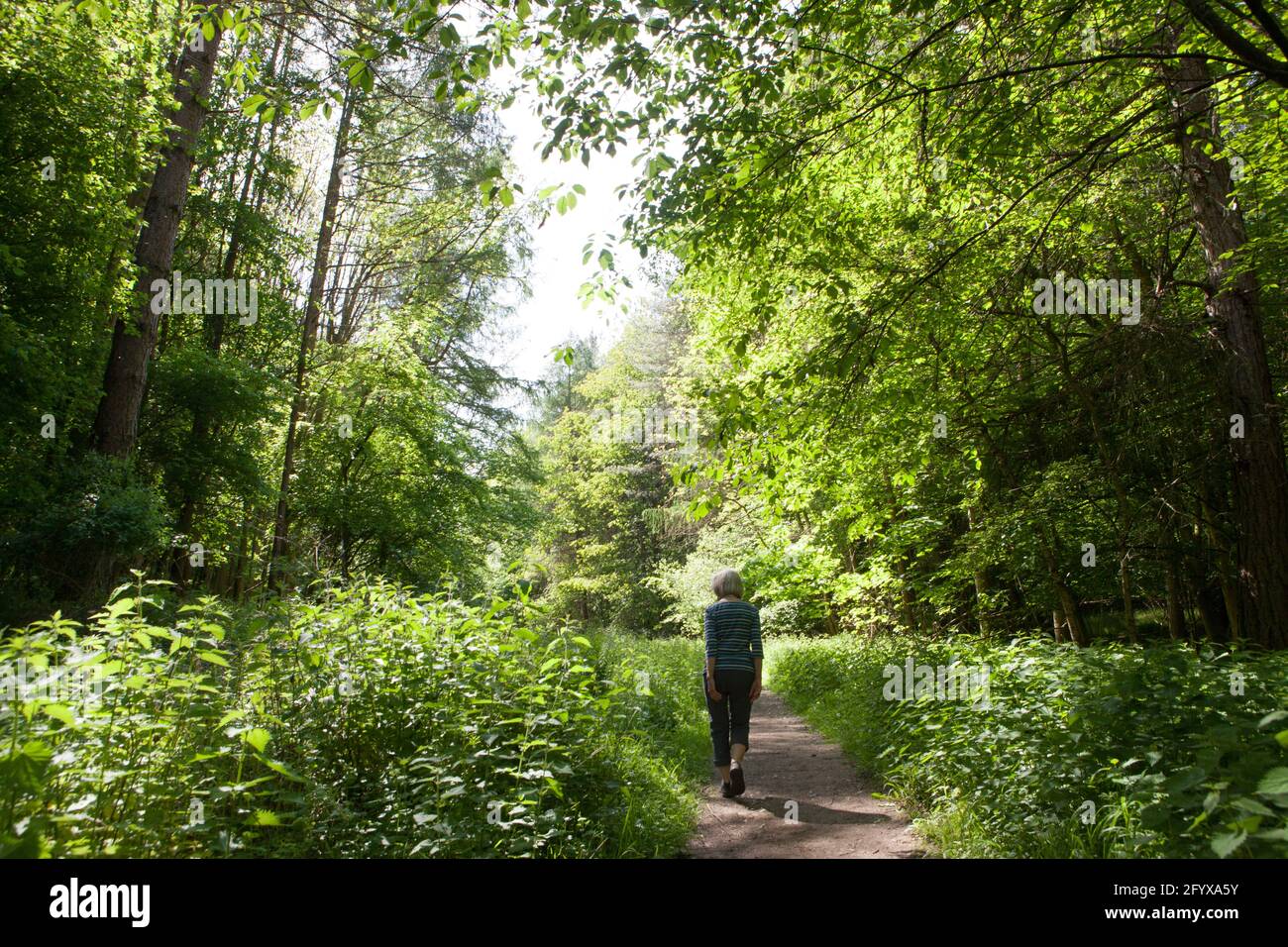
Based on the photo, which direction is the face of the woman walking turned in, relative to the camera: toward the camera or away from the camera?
away from the camera

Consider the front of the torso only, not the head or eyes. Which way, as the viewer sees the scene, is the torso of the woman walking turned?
away from the camera
